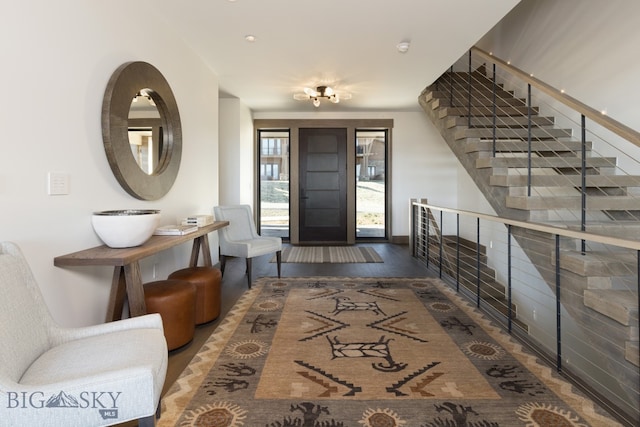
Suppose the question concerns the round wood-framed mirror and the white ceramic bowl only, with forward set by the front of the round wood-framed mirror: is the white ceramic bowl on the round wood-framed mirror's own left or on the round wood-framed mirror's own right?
on the round wood-framed mirror's own right

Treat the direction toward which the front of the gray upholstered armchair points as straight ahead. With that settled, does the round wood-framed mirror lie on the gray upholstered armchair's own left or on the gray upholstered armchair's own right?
on the gray upholstered armchair's own right

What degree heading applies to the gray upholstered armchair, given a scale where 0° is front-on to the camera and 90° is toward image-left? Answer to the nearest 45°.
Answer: approximately 315°

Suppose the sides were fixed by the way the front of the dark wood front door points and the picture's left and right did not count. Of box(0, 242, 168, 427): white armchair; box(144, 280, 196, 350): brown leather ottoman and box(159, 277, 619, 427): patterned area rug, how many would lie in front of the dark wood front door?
3

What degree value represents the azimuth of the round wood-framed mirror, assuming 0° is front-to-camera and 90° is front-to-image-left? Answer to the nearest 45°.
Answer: approximately 315°
